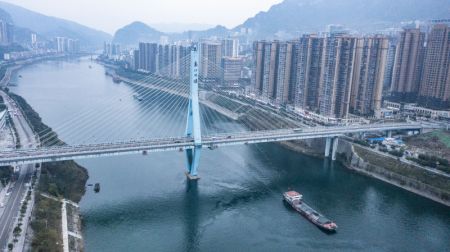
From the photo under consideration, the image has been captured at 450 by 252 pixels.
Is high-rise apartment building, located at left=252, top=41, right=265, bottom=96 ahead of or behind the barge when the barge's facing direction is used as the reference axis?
behind

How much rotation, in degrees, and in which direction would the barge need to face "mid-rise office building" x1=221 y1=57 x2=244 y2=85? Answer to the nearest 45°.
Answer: approximately 135° to its left

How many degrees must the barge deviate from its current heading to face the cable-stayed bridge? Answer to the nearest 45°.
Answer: approximately 180°

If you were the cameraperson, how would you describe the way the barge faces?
facing the viewer and to the right of the viewer

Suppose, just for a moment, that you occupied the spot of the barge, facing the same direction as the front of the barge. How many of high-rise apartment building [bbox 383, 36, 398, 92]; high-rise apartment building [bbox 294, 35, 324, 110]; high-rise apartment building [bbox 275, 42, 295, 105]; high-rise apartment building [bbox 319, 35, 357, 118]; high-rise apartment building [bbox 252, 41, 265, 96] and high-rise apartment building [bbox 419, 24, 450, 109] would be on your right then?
0

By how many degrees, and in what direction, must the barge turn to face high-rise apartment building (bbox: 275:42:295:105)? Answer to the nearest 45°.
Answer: approximately 135° to its left

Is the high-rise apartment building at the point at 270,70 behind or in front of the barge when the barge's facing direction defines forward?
behind

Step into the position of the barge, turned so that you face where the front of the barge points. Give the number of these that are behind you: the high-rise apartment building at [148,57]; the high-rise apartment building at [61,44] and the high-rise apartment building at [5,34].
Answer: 3

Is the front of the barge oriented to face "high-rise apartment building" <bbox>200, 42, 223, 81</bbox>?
no

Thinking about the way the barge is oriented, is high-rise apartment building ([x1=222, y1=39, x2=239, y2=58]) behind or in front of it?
behind

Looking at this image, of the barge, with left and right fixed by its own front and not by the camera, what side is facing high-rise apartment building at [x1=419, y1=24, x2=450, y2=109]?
left

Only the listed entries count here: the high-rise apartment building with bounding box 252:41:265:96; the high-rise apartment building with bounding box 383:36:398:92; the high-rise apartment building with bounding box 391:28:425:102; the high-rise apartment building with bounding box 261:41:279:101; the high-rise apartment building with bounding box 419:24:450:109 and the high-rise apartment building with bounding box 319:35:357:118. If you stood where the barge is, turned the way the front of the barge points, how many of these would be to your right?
0

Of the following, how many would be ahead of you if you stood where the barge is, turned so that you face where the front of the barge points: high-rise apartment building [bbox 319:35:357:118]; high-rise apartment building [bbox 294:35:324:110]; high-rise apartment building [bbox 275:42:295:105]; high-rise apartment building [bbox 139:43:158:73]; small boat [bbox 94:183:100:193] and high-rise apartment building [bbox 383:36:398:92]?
0

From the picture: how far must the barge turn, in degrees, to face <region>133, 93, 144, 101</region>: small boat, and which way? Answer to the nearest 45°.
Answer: approximately 180°

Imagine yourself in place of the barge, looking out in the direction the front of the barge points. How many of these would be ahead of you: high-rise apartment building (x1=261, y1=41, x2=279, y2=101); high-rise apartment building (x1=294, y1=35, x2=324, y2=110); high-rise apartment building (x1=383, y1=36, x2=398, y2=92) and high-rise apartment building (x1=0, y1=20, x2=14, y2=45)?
0

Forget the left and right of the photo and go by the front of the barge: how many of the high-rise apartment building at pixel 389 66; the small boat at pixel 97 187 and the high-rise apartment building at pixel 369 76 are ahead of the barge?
0

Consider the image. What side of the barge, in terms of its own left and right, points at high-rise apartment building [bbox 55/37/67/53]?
back
